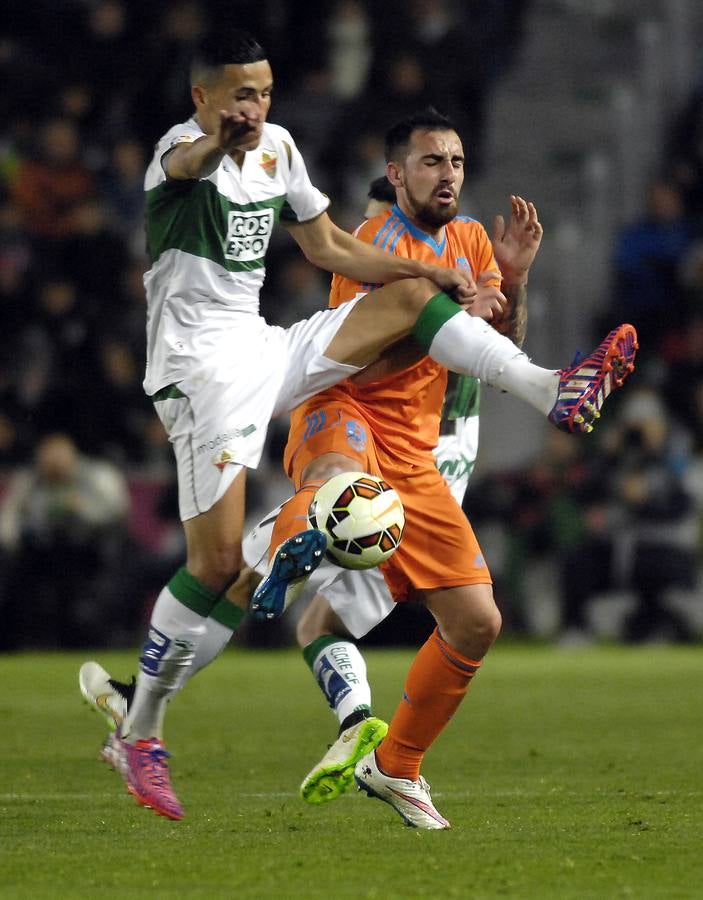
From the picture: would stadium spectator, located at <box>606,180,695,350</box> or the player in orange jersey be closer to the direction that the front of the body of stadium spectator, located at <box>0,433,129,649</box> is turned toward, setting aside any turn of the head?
the player in orange jersey

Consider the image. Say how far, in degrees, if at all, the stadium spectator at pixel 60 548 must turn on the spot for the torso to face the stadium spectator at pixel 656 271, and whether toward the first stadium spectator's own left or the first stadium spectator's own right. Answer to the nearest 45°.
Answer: approximately 90° to the first stadium spectator's own left

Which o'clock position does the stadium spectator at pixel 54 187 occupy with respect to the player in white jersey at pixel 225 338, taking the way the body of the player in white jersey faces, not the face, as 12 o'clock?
The stadium spectator is roughly at 7 o'clock from the player in white jersey.

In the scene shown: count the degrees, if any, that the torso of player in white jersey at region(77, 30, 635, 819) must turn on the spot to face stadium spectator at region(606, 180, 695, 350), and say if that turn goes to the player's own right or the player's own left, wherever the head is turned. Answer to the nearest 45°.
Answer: approximately 135° to the player's own left

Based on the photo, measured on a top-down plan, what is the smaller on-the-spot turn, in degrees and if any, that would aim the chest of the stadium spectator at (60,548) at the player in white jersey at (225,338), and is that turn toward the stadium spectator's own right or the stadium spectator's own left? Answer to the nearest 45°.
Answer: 0° — they already face them

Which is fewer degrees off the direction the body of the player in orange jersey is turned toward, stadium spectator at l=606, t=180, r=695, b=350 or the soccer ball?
the soccer ball

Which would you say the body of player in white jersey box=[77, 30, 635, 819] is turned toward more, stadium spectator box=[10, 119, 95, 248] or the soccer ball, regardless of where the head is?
the soccer ball
